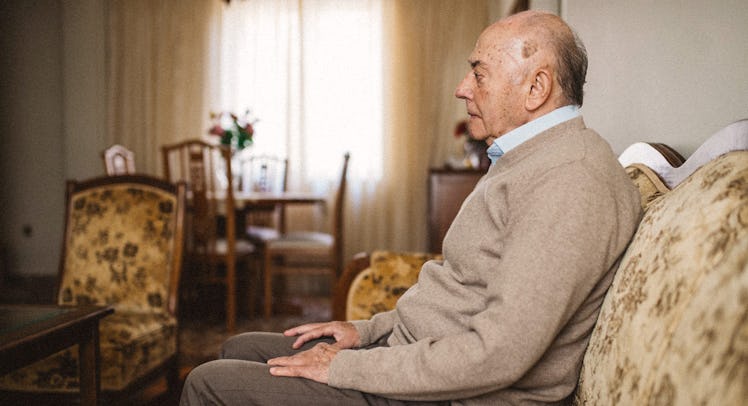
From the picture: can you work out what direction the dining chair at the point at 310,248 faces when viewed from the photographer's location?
facing to the left of the viewer

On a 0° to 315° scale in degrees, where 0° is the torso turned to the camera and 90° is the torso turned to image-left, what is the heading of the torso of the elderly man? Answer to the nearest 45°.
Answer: approximately 90°

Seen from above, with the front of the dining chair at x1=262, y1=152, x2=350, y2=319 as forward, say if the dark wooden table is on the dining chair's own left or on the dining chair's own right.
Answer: on the dining chair's own left

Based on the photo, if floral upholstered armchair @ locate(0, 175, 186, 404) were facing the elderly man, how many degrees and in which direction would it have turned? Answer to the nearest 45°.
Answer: approximately 45° to its left

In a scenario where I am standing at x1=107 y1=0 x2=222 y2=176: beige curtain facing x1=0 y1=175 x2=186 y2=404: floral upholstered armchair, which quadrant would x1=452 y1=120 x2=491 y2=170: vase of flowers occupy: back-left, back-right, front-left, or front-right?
front-left

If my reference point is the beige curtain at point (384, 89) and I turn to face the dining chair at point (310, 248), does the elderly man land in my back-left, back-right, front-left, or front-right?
front-left

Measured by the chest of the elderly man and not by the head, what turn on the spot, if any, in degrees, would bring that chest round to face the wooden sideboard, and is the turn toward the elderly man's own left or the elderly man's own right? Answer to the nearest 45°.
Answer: approximately 90° to the elderly man's own right

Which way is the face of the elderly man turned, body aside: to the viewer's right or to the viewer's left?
to the viewer's left

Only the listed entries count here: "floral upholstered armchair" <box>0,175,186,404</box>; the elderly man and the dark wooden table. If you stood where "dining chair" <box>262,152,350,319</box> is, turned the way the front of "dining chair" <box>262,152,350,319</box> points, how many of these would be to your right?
0

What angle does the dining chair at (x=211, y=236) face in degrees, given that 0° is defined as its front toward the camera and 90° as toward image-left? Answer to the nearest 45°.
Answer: approximately 225°

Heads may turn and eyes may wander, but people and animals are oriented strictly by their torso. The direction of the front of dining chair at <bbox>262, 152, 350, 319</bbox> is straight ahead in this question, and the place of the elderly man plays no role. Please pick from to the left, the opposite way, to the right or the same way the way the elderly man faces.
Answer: the same way
